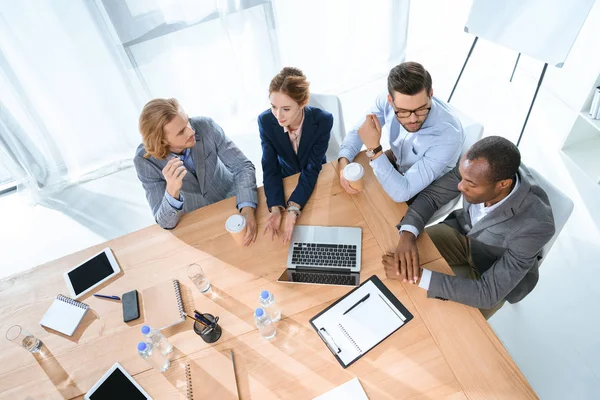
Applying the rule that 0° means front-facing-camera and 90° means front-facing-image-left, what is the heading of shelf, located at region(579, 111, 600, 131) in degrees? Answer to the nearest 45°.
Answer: approximately 45°

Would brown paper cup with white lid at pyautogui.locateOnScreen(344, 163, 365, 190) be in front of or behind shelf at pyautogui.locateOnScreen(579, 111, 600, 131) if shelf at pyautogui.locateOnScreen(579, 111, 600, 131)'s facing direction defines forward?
in front

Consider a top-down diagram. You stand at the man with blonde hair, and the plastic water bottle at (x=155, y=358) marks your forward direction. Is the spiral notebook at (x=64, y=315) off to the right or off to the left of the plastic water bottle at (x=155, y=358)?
right

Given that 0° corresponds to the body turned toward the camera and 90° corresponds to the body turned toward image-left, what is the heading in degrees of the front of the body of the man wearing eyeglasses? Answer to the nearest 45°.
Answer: approximately 45°

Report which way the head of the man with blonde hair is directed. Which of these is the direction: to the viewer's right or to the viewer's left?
to the viewer's right

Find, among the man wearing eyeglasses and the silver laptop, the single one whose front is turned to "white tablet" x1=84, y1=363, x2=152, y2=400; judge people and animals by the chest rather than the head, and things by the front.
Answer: the man wearing eyeglasses

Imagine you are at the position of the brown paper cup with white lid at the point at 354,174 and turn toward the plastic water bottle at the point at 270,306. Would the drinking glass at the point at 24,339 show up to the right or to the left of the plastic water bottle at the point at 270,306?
right
